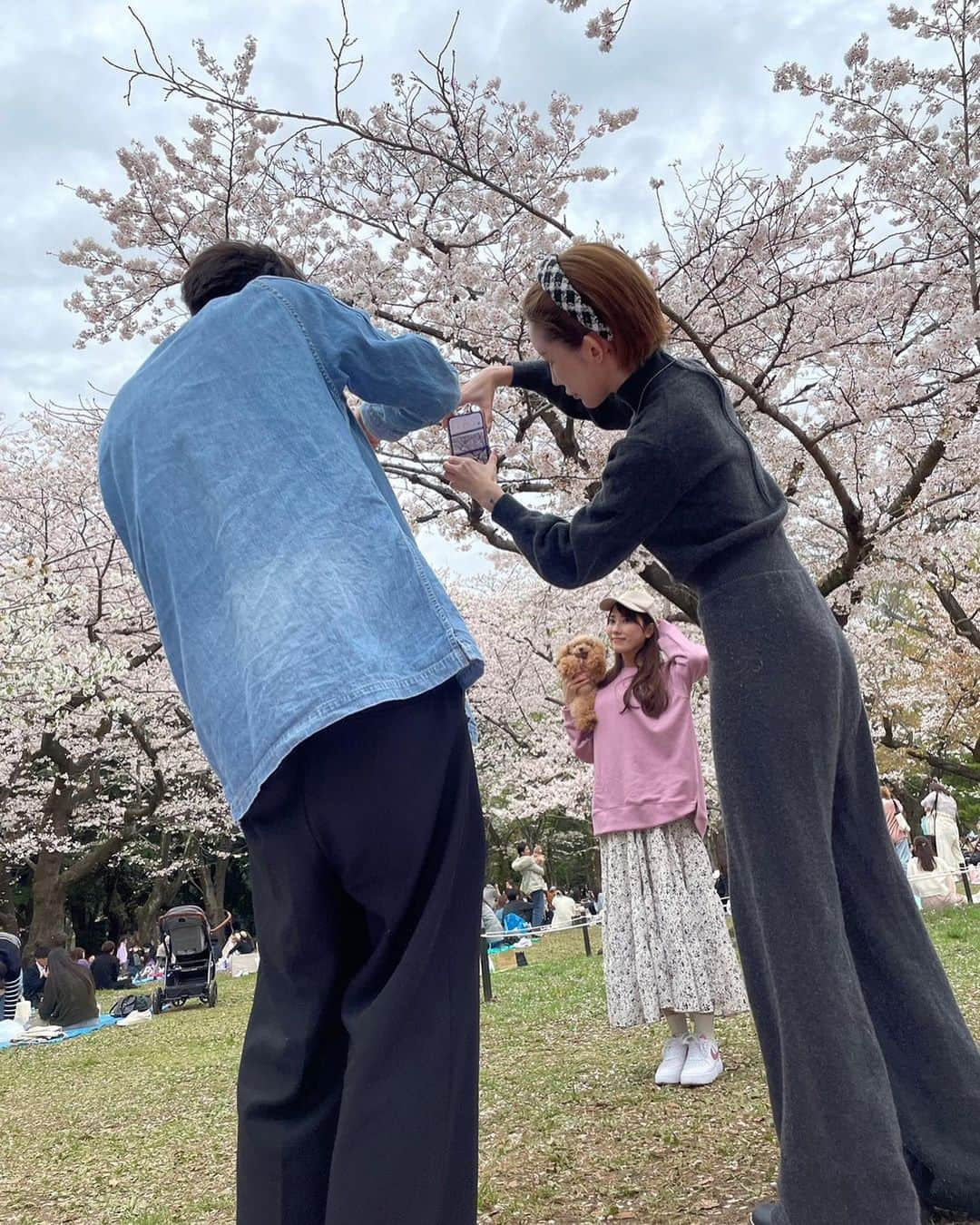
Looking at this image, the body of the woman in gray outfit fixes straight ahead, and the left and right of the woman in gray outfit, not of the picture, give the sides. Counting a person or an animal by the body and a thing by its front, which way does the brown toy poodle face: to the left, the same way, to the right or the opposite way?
to the left

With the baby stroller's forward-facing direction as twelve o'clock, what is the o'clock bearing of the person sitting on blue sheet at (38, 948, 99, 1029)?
The person sitting on blue sheet is roughly at 8 o'clock from the baby stroller.

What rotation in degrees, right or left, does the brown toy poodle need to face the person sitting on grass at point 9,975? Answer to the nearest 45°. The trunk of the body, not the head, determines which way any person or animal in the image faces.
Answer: approximately 135° to its right

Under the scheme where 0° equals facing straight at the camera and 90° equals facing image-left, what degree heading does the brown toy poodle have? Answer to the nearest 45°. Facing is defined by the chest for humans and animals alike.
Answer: approximately 0°

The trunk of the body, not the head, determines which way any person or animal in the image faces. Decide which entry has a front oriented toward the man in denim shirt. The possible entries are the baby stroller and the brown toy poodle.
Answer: the brown toy poodle

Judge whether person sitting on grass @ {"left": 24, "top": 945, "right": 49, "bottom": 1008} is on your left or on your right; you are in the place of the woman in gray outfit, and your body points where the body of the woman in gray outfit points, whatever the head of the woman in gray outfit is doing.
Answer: on your right

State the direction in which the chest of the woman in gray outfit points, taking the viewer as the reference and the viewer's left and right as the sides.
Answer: facing to the left of the viewer

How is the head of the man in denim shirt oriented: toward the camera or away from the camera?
away from the camera

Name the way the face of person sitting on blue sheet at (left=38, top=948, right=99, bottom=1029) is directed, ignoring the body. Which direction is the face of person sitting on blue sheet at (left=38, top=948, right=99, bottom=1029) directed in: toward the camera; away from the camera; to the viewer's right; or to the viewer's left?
away from the camera

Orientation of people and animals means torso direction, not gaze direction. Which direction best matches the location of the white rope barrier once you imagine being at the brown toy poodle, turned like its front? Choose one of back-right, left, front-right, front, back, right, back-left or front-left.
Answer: back

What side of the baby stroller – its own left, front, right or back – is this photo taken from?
back

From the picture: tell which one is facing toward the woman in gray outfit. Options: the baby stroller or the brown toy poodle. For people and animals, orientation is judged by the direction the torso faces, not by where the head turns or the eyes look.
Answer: the brown toy poodle

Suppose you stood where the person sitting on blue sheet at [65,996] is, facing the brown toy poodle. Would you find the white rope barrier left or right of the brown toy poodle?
left

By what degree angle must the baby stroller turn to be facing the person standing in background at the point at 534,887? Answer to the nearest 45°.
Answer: approximately 45° to its right
